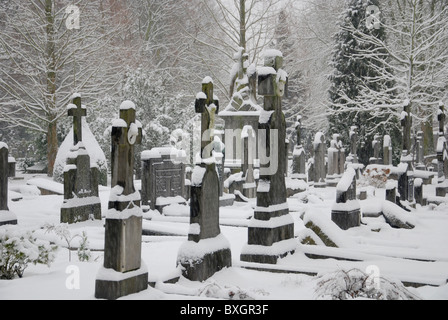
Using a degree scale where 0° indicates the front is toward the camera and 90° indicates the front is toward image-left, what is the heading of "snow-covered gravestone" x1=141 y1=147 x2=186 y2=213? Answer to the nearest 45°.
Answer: approximately 315°

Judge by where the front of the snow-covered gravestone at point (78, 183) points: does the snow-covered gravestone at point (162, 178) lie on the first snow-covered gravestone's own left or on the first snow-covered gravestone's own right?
on the first snow-covered gravestone's own left

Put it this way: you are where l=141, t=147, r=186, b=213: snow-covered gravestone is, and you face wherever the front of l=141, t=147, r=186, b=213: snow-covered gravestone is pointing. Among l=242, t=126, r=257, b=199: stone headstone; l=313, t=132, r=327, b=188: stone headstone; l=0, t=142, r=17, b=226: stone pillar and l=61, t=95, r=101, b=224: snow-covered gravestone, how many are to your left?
2

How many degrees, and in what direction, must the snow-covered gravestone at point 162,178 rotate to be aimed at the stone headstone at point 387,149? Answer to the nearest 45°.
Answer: approximately 90° to its left

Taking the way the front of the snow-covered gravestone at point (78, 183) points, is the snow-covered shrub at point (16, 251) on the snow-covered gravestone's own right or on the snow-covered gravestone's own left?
on the snow-covered gravestone's own right

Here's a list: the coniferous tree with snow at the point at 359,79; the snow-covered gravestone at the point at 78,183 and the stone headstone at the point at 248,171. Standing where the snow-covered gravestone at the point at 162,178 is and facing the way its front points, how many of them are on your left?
2
